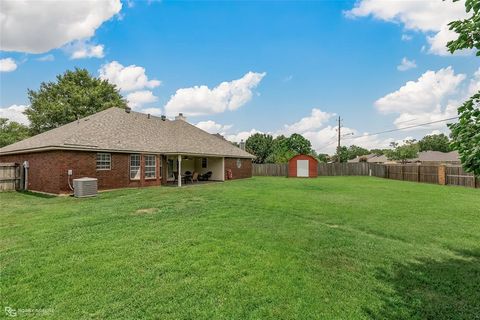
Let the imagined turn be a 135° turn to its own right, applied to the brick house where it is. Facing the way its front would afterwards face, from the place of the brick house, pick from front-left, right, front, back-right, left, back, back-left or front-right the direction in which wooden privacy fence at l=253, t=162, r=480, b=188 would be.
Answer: front

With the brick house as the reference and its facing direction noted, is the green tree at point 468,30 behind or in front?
behind

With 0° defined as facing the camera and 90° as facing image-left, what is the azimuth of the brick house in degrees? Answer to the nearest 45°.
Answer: approximately 135°

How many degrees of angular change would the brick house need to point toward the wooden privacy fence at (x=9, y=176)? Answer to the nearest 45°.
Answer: approximately 45° to its left
